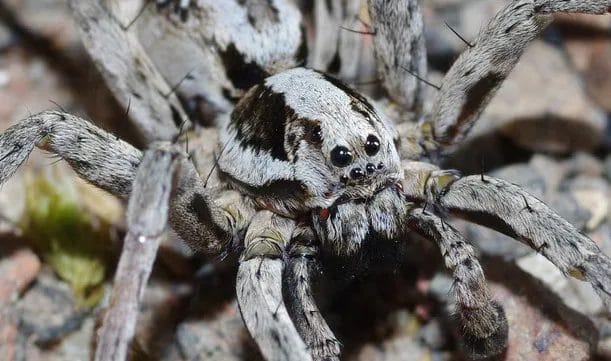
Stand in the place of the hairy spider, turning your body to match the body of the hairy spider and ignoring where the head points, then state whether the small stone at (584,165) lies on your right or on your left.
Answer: on your left

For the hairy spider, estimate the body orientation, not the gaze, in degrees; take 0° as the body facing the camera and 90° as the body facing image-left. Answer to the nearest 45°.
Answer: approximately 315°

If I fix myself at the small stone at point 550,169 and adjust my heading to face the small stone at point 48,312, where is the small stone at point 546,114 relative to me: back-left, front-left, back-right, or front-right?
back-right

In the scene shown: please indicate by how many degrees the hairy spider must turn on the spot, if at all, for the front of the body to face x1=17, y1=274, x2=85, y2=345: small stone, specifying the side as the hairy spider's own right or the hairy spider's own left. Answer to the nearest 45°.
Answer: approximately 135° to the hairy spider's own right

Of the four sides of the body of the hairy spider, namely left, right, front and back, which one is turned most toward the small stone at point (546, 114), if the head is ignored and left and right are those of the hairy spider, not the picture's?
left
